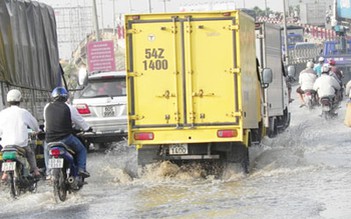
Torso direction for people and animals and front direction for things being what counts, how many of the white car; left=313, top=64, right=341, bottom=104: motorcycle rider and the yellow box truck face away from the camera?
3

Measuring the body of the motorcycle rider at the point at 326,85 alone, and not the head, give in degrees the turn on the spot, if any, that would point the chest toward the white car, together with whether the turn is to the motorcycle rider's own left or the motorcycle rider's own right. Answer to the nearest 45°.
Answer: approximately 135° to the motorcycle rider's own left

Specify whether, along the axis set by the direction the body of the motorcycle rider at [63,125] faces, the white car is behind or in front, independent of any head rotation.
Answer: in front

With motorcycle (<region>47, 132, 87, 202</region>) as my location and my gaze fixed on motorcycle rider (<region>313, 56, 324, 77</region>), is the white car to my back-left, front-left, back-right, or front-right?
front-left

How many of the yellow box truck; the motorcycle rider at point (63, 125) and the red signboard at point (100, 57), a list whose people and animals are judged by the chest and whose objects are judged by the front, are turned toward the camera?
1

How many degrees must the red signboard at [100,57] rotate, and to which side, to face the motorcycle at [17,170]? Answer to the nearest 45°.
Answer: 0° — it already faces it

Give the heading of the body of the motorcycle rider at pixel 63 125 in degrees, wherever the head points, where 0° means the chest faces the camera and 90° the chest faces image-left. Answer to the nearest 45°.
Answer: approximately 225°

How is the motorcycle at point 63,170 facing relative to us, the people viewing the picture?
facing away from the viewer and to the right of the viewer

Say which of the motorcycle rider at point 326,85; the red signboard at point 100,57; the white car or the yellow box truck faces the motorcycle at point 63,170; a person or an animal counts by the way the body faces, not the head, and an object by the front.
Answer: the red signboard

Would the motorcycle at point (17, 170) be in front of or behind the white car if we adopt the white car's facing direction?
behind

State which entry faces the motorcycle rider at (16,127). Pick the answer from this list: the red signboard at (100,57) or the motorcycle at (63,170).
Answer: the red signboard

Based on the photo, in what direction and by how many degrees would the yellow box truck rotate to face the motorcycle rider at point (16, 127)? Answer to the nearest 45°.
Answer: approximately 135° to its left

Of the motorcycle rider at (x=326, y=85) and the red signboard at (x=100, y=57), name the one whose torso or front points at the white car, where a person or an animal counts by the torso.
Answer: the red signboard

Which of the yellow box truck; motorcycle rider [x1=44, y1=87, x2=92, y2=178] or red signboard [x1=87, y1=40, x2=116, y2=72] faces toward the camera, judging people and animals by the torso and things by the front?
the red signboard

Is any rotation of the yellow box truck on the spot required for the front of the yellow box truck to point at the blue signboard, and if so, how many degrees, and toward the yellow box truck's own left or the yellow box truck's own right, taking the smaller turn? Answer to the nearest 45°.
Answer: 0° — it already faces it
